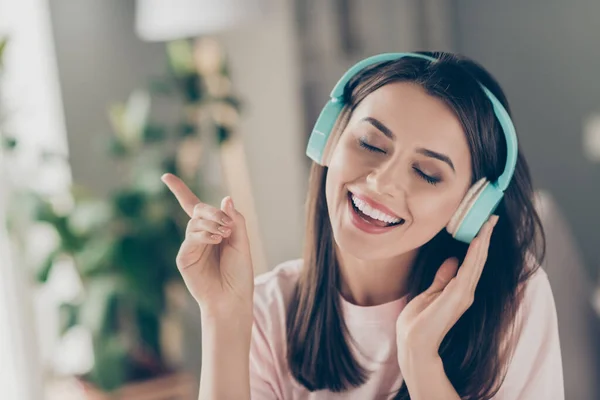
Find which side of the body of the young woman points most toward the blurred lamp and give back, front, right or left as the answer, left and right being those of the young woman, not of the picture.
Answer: back

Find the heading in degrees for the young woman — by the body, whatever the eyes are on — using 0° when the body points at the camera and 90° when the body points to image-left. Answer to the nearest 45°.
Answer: approximately 0°

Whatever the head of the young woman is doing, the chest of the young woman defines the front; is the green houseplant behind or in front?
behind

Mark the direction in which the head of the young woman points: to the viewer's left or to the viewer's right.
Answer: to the viewer's left
